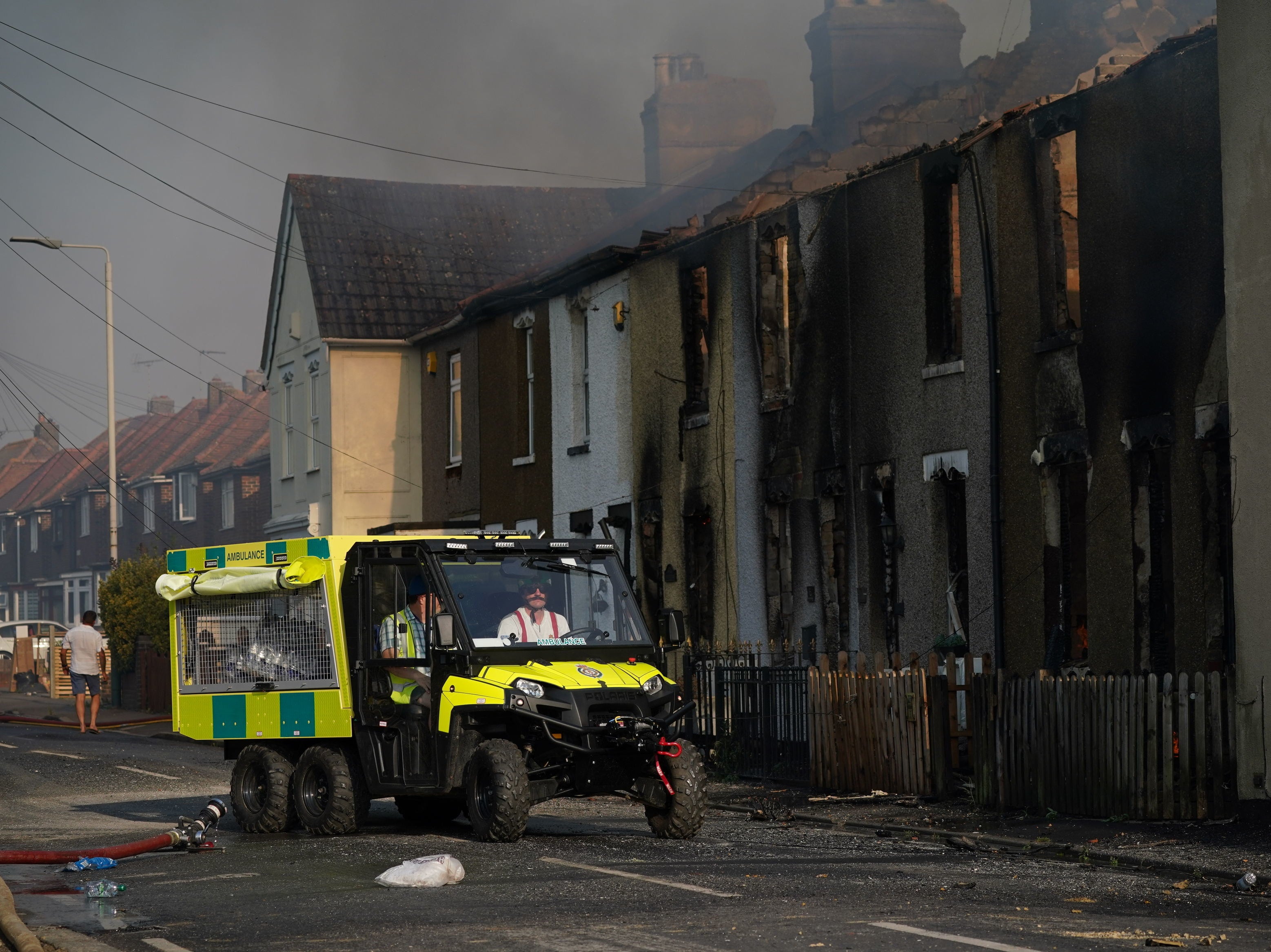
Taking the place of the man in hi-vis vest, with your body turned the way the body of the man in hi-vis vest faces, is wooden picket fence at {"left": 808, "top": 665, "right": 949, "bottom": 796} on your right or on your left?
on your left

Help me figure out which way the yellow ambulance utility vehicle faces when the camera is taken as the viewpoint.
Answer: facing the viewer and to the right of the viewer

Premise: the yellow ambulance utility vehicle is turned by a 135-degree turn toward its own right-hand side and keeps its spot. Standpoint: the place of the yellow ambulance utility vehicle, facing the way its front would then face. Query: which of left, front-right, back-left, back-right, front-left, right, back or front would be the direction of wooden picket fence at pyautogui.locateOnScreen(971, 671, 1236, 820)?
back

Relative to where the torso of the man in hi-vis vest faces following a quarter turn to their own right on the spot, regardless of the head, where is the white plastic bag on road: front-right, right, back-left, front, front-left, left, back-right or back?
front-left

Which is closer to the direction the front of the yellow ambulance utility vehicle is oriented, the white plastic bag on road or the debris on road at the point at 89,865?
the white plastic bag on road

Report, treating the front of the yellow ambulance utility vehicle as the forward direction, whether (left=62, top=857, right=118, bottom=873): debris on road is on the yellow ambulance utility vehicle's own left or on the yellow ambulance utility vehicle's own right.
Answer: on the yellow ambulance utility vehicle's own right

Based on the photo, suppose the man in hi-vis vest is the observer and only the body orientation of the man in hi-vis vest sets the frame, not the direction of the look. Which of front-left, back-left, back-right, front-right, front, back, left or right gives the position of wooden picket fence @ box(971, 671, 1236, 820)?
front-left
